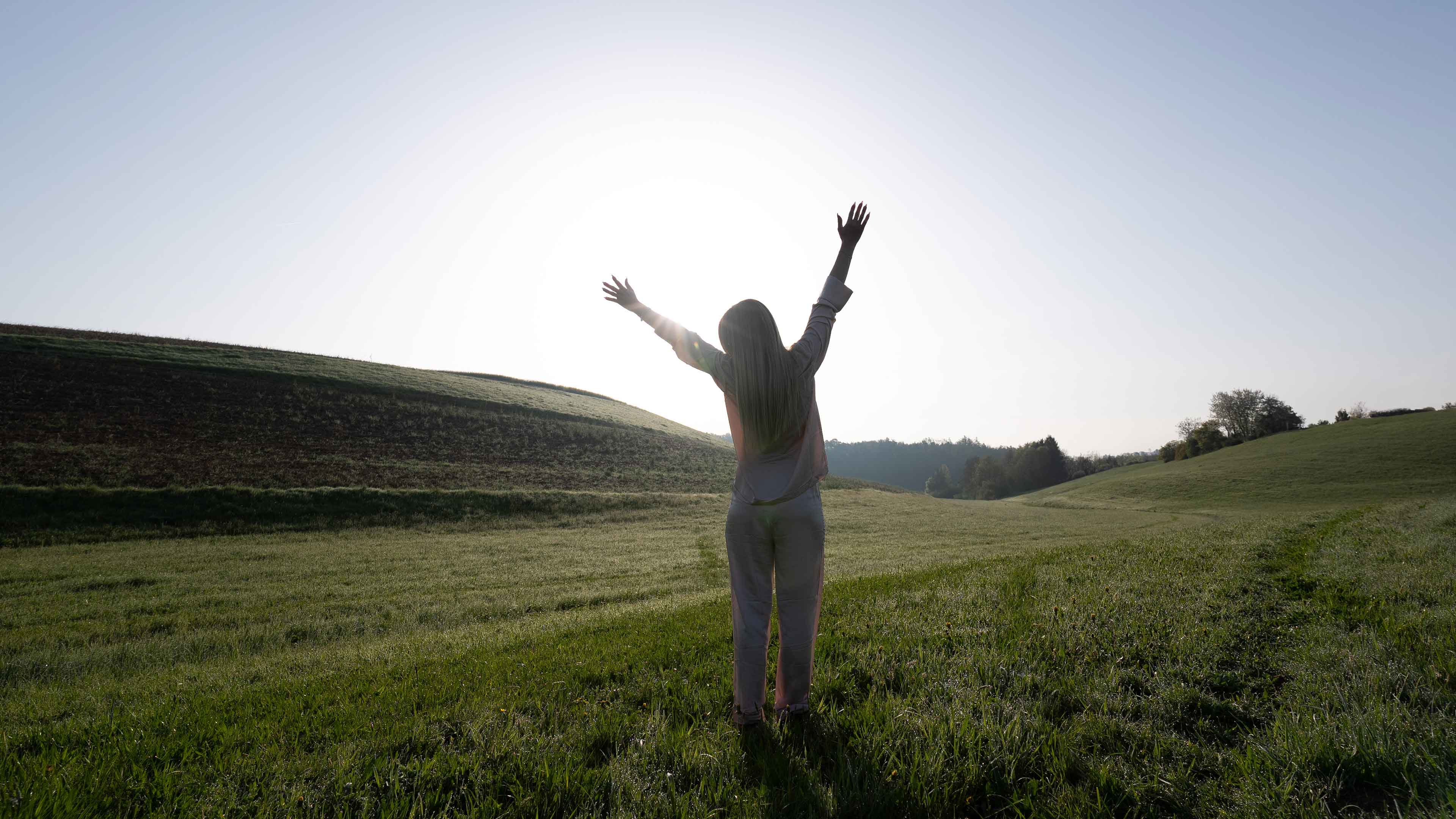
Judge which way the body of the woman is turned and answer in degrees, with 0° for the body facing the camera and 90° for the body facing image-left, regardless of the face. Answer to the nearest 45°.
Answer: approximately 180°

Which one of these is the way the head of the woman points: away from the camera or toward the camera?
away from the camera
